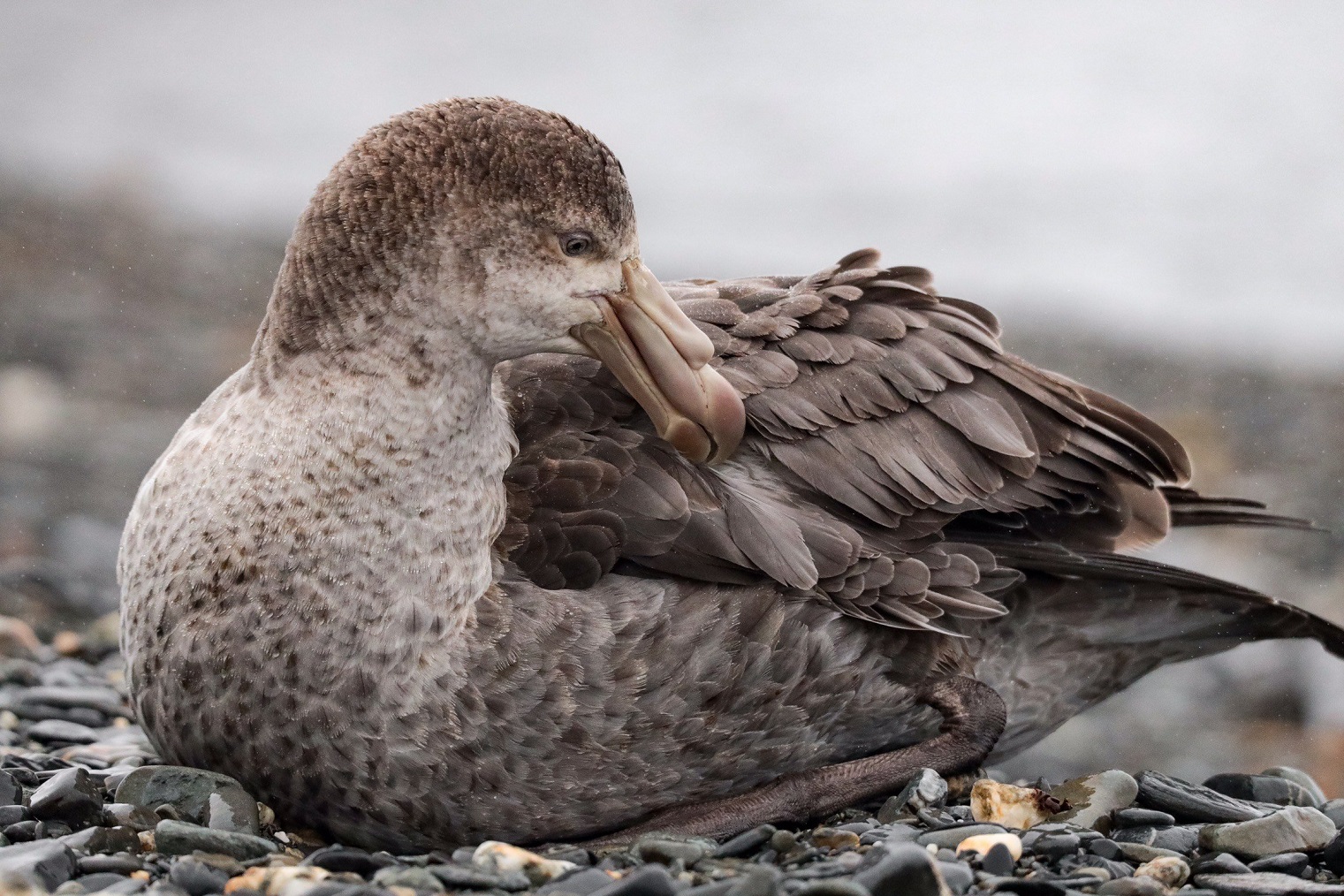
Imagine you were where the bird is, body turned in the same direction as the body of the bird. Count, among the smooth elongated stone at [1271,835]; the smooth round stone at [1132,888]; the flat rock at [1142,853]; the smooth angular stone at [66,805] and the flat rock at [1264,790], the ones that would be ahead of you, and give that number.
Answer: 1

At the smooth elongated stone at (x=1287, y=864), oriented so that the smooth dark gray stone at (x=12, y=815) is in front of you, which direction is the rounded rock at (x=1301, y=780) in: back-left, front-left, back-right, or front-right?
back-right

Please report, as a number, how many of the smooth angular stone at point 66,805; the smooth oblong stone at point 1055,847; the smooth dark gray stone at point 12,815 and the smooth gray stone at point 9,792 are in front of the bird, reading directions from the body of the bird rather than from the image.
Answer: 3

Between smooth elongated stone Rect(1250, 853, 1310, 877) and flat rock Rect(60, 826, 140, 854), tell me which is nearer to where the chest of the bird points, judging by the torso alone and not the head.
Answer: the flat rock

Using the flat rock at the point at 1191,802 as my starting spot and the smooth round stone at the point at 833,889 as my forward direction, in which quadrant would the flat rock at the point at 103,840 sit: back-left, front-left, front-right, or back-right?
front-right

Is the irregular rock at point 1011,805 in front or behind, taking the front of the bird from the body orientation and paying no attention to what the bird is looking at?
behind

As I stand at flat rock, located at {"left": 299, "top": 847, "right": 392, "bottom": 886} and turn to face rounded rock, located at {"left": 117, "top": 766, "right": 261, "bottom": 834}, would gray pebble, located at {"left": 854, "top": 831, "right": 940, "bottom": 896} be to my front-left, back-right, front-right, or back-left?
back-right

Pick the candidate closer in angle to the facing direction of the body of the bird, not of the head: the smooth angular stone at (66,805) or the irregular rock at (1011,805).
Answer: the smooth angular stone

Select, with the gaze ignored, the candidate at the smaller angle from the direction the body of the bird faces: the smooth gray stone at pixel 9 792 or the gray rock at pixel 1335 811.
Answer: the smooth gray stone

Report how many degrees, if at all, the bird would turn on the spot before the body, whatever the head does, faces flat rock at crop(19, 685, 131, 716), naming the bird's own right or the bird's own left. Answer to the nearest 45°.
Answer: approximately 45° to the bird's own right

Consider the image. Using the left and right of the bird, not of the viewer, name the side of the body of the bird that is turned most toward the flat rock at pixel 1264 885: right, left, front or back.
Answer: back

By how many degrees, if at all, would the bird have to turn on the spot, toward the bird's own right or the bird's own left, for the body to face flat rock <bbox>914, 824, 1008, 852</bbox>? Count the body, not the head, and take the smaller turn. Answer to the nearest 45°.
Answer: approximately 180°

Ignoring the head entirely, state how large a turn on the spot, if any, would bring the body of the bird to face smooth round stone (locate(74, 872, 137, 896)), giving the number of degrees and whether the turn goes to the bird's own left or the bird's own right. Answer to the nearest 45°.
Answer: approximately 45° to the bird's own left

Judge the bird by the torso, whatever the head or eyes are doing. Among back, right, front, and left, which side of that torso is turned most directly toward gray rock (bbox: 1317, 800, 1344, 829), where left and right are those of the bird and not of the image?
back

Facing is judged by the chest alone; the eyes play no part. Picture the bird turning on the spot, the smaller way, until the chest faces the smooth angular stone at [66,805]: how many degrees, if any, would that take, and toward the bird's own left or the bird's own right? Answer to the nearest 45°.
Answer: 0° — it already faces it

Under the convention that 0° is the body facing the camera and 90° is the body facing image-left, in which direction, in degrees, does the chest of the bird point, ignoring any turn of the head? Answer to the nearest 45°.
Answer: approximately 90°

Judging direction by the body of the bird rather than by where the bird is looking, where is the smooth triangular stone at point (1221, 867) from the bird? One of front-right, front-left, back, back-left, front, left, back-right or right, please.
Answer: back

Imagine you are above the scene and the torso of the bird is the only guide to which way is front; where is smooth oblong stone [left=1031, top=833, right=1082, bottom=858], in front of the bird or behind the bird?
behind
